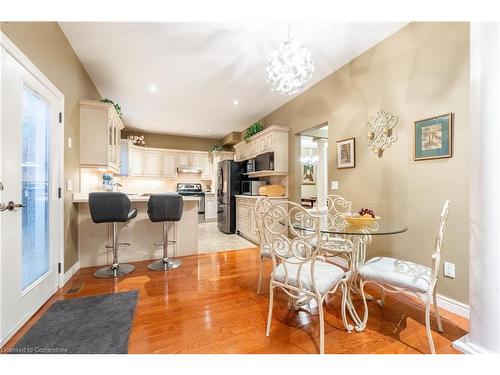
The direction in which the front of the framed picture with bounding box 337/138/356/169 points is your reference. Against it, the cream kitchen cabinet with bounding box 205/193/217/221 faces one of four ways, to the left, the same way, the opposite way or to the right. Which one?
to the left

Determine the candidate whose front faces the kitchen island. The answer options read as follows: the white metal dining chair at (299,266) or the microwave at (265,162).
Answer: the microwave

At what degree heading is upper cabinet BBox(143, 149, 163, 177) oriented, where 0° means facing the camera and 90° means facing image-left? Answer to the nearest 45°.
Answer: approximately 0°

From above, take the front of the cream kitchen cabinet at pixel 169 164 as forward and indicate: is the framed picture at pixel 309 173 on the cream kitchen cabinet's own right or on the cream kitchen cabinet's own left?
on the cream kitchen cabinet's own left

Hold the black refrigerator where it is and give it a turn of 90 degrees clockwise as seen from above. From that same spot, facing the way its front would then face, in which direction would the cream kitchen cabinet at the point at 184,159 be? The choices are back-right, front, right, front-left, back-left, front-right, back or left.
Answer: front

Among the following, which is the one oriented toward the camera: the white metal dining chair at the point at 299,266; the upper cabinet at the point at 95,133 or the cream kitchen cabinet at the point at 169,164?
the cream kitchen cabinet

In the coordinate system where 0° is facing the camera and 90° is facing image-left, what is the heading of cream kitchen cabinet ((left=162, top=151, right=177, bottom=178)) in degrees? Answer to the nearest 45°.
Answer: approximately 0°

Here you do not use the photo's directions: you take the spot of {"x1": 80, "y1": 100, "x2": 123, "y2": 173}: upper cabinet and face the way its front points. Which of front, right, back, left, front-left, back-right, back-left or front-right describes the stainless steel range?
front-left

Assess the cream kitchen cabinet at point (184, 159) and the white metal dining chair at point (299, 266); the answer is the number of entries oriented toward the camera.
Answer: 1
